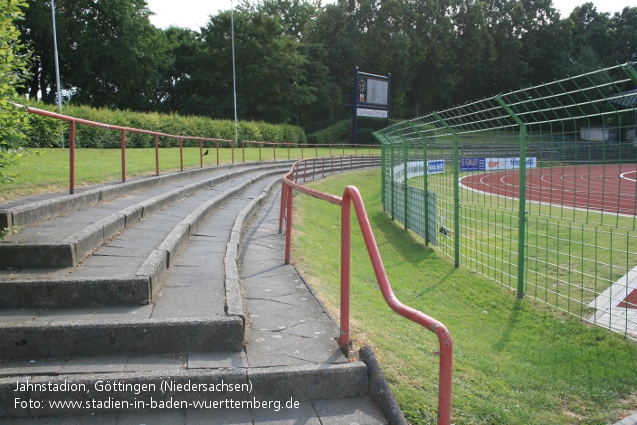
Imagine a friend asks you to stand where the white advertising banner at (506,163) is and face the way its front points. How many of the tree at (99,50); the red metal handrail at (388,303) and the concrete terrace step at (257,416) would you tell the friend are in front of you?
2

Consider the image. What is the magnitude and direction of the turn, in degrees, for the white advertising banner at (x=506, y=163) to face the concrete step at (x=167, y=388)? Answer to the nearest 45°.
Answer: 0° — it already faces it

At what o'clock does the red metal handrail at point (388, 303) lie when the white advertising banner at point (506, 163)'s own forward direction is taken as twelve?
The red metal handrail is roughly at 12 o'clock from the white advertising banner.

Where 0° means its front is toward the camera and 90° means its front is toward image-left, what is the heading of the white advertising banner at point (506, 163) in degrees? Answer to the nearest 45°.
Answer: approximately 0°

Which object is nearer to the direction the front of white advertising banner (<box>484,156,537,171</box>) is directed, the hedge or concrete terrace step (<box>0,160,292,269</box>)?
the concrete terrace step

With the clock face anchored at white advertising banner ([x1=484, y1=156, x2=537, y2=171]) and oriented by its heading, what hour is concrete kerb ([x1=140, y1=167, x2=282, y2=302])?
The concrete kerb is roughly at 1 o'clock from the white advertising banner.

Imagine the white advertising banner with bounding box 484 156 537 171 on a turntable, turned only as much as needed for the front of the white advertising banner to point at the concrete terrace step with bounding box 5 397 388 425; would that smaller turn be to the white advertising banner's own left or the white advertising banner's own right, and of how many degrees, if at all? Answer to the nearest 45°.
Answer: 0° — it already faces it

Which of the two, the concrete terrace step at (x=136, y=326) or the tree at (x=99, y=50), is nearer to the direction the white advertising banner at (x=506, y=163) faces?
the concrete terrace step
